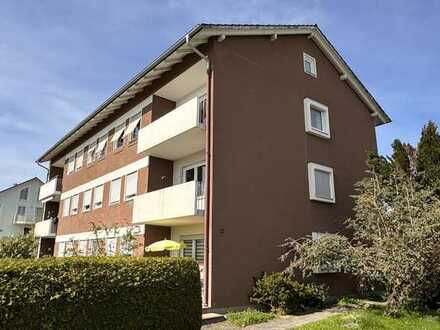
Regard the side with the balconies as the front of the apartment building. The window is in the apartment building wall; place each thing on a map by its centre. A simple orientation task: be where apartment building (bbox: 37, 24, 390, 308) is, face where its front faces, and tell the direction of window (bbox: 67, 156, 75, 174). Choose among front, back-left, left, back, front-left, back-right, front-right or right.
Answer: right

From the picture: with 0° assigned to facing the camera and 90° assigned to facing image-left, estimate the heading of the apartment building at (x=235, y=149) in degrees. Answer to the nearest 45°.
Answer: approximately 45°

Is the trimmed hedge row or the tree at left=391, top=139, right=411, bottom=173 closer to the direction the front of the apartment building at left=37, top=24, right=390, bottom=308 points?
the trimmed hedge row

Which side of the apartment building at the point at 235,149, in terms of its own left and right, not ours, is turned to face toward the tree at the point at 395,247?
left

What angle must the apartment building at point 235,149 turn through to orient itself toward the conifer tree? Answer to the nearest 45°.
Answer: approximately 135° to its left

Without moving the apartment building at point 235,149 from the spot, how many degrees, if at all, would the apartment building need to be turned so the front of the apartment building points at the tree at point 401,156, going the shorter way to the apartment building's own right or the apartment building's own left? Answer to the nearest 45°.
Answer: approximately 135° to the apartment building's own left

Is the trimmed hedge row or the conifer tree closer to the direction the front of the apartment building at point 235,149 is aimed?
the trimmed hedge row

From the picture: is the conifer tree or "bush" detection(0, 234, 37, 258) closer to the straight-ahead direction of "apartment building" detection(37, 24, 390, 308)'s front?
the bush

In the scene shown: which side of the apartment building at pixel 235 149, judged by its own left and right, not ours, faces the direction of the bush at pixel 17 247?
right

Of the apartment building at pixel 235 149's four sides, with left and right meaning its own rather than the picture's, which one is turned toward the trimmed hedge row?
front
